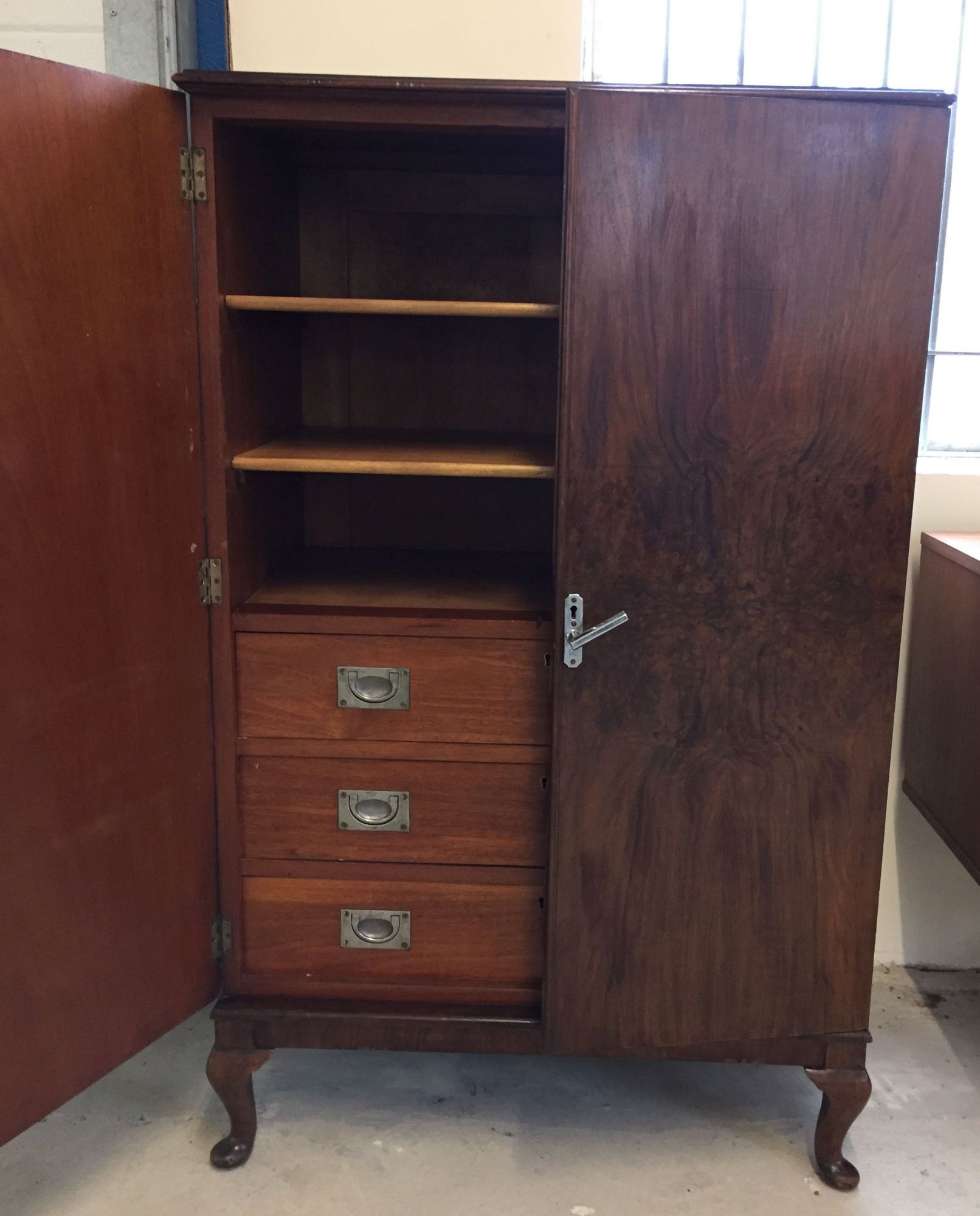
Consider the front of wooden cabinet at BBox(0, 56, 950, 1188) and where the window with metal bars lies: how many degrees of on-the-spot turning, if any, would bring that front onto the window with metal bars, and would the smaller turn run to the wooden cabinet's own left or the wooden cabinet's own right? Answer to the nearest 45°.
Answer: approximately 135° to the wooden cabinet's own left

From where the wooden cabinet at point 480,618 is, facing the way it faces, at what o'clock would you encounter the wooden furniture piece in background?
The wooden furniture piece in background is roughly at 8 o'clock from the wooden cabinet.

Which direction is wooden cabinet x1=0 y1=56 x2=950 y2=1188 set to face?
toward the camera
